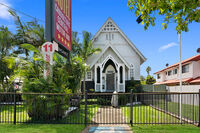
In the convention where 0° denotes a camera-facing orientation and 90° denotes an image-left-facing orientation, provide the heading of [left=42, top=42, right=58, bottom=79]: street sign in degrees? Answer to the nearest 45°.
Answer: approximately 0°

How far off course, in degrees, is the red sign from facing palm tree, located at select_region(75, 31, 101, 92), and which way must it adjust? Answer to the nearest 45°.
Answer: approximately 135° to its left

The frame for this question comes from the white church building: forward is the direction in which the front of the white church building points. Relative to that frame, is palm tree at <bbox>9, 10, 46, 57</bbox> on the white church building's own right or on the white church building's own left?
on the white church building's own right

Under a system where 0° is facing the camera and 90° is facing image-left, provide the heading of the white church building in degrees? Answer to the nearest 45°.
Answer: approximately 0°

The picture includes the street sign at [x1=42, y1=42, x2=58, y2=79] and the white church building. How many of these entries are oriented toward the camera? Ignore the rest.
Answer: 2

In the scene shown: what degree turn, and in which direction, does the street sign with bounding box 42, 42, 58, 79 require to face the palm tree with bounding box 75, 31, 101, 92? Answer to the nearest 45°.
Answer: approximately 180°

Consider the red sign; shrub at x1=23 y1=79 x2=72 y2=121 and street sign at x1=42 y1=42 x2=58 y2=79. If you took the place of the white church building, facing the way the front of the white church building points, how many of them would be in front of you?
3

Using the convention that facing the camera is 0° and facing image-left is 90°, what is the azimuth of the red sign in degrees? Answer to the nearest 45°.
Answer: approximately 315°

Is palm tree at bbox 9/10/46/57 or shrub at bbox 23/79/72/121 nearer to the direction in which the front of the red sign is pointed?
the shrub

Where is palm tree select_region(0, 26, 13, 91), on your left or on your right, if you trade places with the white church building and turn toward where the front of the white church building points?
on your right
